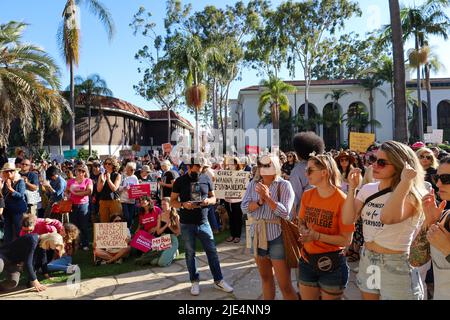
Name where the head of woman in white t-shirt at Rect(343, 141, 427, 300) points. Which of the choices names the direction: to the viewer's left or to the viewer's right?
to the viewer's left

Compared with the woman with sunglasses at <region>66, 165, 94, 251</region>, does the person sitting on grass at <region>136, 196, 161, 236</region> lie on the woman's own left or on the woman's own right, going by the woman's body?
on the woman's own left

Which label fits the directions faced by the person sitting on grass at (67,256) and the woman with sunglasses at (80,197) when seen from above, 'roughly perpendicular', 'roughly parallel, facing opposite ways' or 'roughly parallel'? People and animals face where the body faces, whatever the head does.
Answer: roughly perpendicular

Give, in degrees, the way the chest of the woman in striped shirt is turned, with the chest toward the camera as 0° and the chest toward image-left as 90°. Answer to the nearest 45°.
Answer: approximately 45°

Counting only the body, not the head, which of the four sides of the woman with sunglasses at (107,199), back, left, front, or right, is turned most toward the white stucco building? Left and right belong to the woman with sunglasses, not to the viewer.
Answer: back

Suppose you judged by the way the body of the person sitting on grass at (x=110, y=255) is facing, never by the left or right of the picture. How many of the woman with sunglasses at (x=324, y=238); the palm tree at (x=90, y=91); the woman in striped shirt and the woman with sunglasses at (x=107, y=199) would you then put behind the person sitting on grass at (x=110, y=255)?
2

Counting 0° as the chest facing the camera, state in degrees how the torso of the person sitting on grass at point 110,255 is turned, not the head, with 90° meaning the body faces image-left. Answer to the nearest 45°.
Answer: approximately 0°
